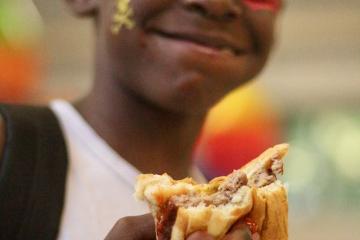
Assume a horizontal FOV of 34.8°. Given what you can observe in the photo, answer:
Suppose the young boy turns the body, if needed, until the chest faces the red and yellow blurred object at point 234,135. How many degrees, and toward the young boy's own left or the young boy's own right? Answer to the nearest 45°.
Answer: approximately 135° to the young boy's own left

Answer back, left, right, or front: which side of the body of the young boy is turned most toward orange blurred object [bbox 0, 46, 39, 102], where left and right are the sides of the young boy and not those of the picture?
back

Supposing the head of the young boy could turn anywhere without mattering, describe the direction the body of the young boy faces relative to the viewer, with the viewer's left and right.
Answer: facing the viewer and to the right of the viewer
